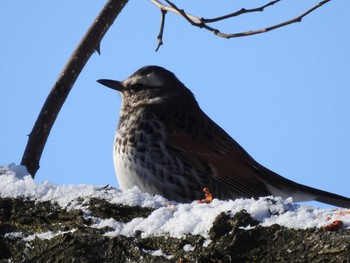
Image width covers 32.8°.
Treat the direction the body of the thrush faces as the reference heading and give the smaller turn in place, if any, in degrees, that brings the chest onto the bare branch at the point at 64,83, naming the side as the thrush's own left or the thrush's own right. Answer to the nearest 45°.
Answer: approximately 45° to the thrush's own left

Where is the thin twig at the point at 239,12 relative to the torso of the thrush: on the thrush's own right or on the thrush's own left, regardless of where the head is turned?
on the thrush's own left

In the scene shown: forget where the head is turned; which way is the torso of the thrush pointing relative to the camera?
to the viewer's left
